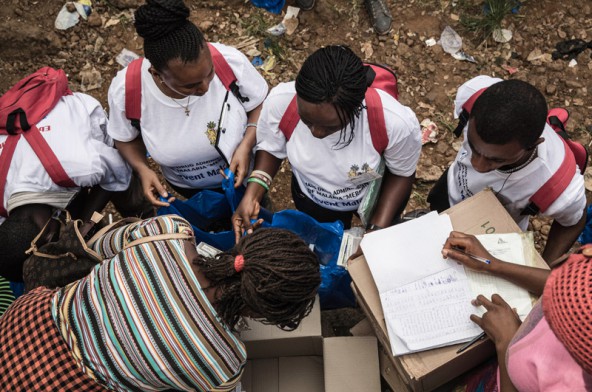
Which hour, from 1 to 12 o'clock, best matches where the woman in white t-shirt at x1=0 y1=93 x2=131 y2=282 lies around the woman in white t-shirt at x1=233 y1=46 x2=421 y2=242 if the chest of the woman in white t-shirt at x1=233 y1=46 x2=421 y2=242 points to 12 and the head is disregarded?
the woman in white t-shirt at x1=0 y1=93 x2=131 y2=282 is roughly at 3 o'clock from the woman in white t-shirt at x1=233 y1=46 x2=421 y2=242.

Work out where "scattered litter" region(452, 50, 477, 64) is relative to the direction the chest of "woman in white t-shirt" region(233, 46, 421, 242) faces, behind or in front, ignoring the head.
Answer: behind

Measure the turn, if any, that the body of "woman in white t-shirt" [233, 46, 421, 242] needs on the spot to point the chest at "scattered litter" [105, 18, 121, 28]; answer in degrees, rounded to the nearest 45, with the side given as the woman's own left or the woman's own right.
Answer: approximately 135° to the woman's own right

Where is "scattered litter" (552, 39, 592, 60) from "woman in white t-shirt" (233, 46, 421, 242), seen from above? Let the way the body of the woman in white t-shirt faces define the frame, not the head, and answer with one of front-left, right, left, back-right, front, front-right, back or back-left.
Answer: back-left

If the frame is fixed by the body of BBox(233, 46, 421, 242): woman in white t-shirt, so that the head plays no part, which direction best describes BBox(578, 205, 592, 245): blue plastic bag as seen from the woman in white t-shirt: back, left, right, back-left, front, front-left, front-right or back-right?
left

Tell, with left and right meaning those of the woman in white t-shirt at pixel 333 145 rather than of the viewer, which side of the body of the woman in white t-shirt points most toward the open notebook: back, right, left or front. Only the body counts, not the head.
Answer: front

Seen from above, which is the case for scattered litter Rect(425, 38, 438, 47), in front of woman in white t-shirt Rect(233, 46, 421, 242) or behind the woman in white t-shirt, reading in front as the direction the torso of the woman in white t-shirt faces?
behind

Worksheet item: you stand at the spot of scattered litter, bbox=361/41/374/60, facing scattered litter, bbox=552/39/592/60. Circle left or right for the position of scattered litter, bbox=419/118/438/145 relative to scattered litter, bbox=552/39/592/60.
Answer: right

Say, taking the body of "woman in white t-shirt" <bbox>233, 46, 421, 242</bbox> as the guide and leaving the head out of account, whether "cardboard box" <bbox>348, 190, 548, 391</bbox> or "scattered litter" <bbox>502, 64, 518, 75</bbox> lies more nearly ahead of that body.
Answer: the cardboard box

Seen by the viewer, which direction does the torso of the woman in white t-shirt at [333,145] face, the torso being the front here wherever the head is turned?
toward the camera

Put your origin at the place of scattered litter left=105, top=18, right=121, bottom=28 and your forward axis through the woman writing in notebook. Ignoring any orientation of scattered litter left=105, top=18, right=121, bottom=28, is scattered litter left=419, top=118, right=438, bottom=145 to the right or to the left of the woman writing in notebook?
left

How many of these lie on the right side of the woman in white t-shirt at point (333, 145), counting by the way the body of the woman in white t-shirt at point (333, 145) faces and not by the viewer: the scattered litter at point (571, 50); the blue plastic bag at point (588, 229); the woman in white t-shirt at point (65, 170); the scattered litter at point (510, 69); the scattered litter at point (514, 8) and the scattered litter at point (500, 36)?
1

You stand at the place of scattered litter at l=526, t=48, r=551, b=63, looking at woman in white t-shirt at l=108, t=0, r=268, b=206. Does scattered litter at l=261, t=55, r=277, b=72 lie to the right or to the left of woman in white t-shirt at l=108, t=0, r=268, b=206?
right

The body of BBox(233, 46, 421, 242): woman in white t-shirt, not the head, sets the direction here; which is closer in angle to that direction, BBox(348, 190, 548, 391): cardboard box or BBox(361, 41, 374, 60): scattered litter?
the cardboard box

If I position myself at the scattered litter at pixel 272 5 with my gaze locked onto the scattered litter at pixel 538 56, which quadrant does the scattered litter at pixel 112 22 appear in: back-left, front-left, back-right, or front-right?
back-right

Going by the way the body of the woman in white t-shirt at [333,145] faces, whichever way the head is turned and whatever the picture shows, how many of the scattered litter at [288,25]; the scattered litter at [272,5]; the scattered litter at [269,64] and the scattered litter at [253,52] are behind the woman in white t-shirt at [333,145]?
4

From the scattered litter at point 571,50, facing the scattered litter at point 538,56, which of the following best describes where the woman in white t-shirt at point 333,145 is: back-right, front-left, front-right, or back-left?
front-left

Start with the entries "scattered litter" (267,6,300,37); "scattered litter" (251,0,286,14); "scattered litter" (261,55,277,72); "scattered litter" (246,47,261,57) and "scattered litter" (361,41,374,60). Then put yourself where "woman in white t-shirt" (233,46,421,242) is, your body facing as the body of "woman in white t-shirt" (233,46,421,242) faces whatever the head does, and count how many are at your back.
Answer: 5

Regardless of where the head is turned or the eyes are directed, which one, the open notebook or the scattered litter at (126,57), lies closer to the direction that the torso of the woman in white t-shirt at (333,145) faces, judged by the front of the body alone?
the open notebook
